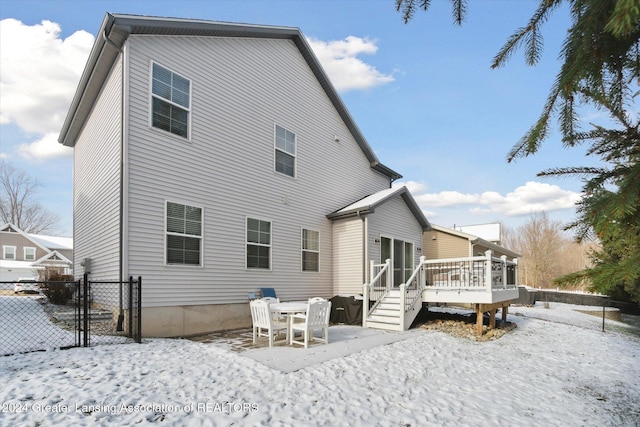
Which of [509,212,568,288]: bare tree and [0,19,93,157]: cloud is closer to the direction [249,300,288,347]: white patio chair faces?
the bare tree

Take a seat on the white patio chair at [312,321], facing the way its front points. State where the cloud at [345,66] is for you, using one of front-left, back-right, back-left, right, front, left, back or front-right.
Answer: front-right

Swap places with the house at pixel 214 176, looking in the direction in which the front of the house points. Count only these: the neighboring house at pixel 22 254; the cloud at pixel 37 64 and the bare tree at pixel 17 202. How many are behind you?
0

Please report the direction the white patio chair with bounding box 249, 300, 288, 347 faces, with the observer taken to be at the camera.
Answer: facing away from the viewer and to the right of the viewer

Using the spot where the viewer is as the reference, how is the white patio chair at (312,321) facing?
facing away from the viewer and to the left of the viewer

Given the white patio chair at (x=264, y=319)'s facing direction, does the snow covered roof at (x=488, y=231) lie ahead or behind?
ahead

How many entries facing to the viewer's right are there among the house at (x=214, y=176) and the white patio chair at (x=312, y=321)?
0

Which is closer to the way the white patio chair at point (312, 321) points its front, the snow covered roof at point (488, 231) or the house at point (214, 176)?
the house

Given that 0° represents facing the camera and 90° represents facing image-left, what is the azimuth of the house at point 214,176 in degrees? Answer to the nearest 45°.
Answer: approximately 135°

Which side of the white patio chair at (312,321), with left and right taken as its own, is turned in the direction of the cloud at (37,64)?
front

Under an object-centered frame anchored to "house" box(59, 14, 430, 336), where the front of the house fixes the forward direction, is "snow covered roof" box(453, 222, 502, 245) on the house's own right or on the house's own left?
on the house's own right
